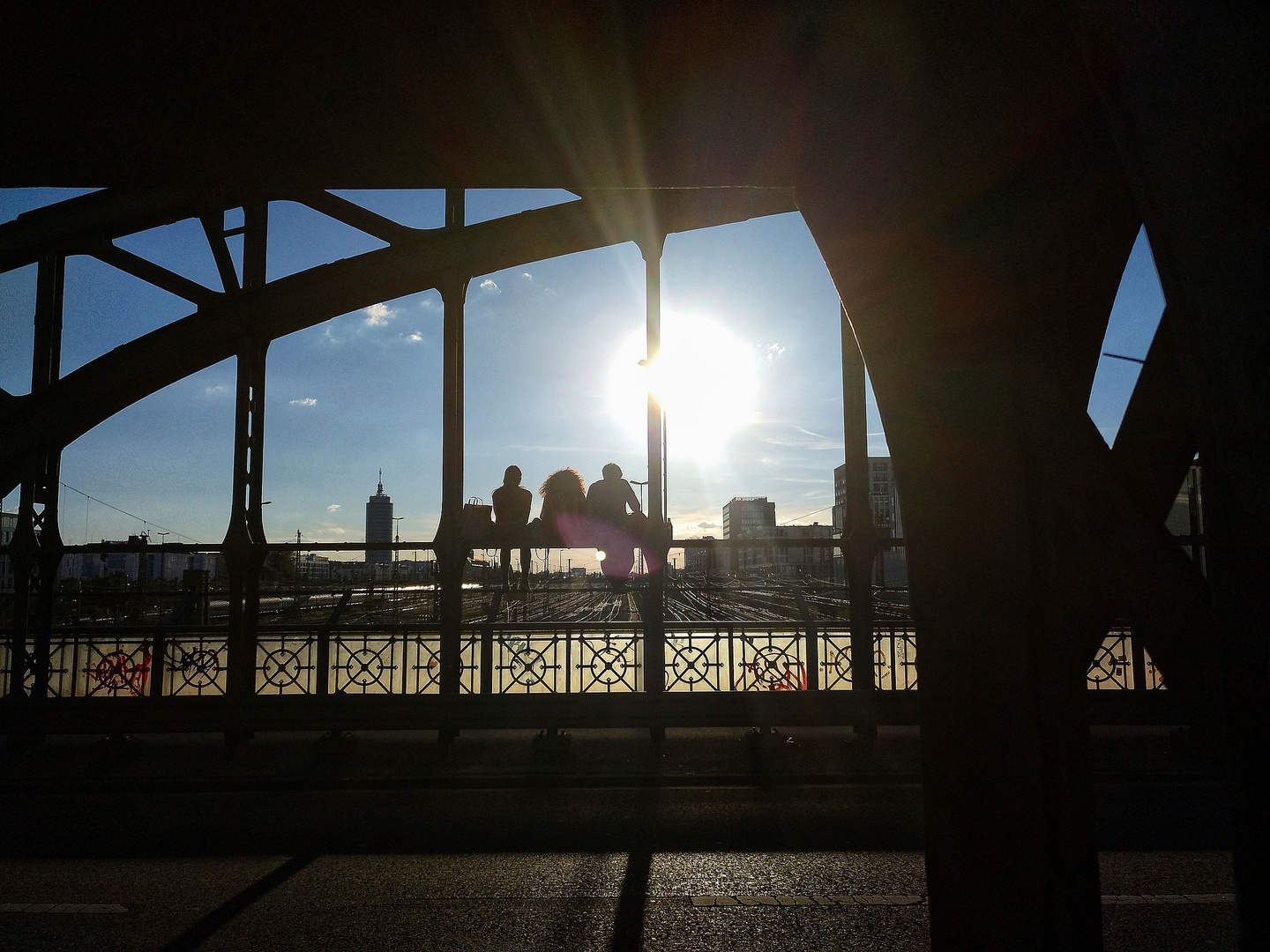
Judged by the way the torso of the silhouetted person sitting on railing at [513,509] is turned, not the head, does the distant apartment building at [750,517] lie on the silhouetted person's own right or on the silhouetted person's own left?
on the silhouetted person's own right

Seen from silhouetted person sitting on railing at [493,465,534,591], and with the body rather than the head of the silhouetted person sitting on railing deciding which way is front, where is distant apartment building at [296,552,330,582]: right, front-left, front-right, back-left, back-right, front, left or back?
front-left

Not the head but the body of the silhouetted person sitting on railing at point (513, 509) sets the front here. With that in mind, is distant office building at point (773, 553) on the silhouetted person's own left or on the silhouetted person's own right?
on the silhouetted person's own right

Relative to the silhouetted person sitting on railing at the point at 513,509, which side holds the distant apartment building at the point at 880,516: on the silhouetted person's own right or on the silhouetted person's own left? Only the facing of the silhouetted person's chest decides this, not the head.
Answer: on the silhouetted person's own right

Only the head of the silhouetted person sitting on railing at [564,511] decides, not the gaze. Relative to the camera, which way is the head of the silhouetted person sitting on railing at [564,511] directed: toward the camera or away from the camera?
away from the camera

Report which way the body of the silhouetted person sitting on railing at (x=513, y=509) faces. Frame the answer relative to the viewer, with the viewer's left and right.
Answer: facing away from the viewer

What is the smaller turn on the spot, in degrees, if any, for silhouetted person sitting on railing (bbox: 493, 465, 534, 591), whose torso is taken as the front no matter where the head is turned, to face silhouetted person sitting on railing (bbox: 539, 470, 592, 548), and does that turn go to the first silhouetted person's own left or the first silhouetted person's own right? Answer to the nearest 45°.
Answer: approximately 135° to the first silhouetted person's own right

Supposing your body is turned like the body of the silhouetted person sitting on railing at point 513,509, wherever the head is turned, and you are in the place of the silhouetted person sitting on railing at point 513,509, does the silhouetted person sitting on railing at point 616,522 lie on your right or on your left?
on your right

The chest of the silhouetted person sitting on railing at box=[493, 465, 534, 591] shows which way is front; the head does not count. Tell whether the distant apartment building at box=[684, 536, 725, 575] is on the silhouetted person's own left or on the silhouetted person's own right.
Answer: on the silhouetted person's own right

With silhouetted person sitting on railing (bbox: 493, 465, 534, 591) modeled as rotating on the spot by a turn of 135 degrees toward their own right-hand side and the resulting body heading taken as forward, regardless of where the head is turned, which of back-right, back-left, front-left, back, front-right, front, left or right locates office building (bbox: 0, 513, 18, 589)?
back-right
